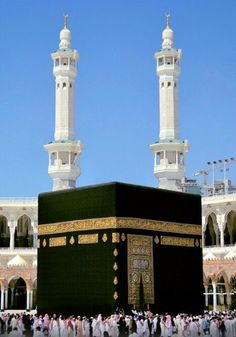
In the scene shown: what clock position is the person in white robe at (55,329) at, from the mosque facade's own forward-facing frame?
The person in white robe is roughly at 12 o'clock from the mosque facade.

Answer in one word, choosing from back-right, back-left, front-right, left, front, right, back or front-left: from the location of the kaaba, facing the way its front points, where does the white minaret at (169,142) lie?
back-left

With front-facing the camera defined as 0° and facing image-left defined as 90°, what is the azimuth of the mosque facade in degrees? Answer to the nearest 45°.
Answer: approximately 0°

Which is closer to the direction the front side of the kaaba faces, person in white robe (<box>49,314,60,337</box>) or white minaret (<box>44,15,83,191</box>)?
the person in white robe

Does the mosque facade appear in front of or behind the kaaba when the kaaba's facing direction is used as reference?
behind
